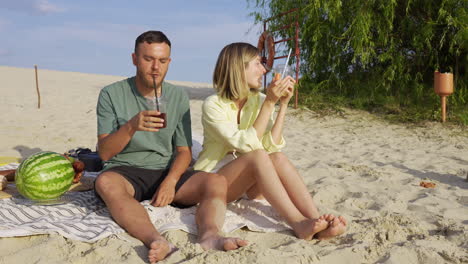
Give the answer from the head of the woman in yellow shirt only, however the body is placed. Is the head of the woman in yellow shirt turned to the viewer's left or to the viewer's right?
to the viewer's right

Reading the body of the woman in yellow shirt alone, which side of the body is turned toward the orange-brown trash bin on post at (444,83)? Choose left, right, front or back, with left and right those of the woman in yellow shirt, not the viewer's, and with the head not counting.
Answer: left

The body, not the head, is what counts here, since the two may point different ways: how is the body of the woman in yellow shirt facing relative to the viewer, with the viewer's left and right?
facing the viewer and to the right of the viewer

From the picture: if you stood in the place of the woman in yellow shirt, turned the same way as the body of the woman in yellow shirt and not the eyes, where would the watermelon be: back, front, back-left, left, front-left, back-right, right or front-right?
back-right

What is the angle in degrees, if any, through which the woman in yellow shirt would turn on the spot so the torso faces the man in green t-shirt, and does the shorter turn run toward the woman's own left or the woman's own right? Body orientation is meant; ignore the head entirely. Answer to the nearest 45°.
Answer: approximately 135° to the woman's own right

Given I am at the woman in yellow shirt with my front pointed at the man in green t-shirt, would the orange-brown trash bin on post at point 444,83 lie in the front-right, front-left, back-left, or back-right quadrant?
back-right

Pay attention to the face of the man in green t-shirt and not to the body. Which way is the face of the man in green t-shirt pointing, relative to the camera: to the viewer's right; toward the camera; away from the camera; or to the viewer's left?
toward the camera

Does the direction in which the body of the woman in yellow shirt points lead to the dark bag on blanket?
no
